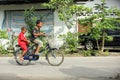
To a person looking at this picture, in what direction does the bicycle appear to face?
facing to the right of the viewer

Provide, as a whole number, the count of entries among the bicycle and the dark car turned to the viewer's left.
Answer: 1

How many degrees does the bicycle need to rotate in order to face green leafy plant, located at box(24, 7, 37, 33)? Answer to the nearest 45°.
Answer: approximately 90° to its left

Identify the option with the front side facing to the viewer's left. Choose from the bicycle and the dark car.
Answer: the dark car

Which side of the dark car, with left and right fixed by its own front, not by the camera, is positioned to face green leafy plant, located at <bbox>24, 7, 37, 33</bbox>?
front

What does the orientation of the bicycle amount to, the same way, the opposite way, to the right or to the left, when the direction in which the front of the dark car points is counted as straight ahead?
the opposite way

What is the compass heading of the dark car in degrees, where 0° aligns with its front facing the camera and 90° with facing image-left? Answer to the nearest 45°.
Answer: approximately 90°

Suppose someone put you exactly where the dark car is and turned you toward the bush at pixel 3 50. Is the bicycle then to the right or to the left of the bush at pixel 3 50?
left
